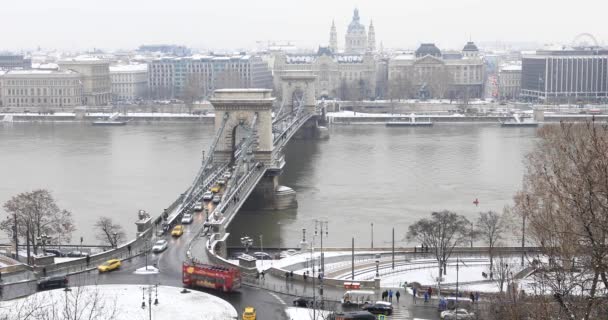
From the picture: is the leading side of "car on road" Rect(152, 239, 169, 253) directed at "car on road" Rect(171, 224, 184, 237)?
no

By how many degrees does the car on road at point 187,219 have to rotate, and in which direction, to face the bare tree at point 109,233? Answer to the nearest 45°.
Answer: approximately 45° to its right

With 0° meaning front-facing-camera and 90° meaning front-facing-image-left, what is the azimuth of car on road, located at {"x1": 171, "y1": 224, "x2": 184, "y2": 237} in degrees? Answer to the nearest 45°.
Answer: approximately 45°

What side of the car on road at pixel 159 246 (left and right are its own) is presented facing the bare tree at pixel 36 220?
right

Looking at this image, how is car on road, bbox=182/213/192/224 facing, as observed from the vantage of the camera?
facing the viewer and to the left of the viewer

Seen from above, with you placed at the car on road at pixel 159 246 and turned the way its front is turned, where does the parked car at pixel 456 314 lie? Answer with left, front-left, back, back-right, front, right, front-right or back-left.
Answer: left

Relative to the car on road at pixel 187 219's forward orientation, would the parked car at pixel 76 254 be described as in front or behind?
in front

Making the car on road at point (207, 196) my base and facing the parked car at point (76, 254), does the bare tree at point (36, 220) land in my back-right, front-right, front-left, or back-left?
front-right

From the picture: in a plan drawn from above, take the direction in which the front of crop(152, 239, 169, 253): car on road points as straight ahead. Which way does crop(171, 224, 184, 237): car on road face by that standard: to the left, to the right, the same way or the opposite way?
the same way

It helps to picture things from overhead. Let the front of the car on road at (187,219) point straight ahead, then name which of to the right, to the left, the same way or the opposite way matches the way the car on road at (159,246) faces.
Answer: the same way
